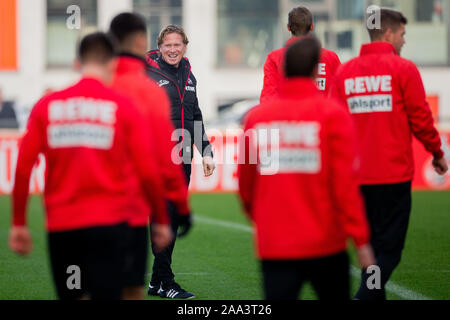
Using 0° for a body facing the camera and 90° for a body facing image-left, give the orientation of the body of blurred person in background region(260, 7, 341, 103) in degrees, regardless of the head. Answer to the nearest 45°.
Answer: approximately 180°

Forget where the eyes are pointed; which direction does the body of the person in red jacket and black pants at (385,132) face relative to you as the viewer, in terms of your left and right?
facing away from the viewer and to the right of the viewer

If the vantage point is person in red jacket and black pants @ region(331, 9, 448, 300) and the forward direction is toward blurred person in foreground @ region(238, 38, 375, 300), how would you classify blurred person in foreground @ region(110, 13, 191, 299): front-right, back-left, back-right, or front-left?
front-right

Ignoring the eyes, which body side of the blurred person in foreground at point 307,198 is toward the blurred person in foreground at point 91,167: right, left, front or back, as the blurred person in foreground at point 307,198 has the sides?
left

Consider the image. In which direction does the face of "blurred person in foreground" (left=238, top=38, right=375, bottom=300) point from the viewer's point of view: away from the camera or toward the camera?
away from the camera

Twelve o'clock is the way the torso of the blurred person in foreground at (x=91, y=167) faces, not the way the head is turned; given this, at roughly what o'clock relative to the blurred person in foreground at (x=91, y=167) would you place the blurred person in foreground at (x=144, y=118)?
the blurred person in foreground at (x=144, y=118) is roughly at 1 o'clock from the blurred person in foreground at (x=91, y=167).

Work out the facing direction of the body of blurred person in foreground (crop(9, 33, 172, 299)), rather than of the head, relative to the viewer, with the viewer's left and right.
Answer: facing away from the viewer

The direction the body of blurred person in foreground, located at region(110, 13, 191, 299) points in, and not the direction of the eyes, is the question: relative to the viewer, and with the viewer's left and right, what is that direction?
facing away from the viewer and to the right of the viewer

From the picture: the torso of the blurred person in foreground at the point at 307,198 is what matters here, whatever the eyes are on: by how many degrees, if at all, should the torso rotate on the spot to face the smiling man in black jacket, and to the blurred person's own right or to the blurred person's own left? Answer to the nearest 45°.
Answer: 0° — they already face them

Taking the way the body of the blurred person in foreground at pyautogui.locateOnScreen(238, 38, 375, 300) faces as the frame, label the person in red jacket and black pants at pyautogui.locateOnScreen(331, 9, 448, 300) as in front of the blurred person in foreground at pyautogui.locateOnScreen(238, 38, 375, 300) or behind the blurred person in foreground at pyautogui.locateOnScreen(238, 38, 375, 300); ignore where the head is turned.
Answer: in front

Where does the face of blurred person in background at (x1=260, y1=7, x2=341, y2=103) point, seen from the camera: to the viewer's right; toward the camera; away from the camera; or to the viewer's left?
away from the camera

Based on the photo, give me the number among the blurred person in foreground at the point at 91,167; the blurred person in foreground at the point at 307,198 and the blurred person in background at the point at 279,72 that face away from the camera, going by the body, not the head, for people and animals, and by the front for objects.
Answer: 3

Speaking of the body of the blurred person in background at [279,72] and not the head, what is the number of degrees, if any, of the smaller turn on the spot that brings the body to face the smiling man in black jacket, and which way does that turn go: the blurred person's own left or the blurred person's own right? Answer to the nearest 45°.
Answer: approximately 90° to the blurred person's own left

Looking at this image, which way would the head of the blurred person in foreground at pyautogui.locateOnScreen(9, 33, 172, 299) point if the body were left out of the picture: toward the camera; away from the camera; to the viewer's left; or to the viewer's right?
away from the camera

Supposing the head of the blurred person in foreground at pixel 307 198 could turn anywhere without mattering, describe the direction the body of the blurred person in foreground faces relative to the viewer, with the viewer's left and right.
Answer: facing away from the viewer

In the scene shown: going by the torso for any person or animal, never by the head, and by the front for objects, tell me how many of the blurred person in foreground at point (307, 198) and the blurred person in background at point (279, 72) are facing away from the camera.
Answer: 2
